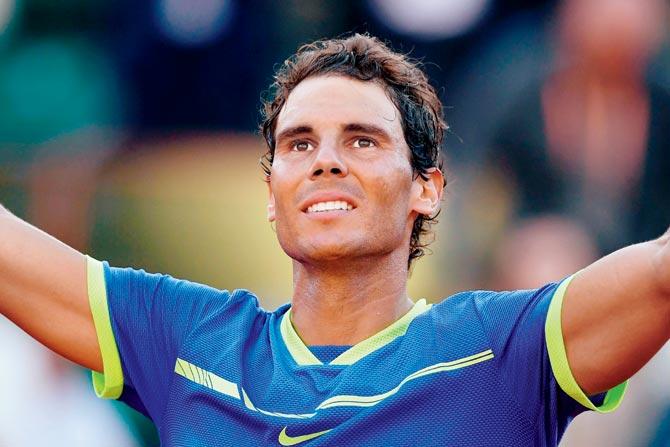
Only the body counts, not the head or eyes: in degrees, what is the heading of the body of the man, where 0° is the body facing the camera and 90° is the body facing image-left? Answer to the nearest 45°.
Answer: approximately 0°
